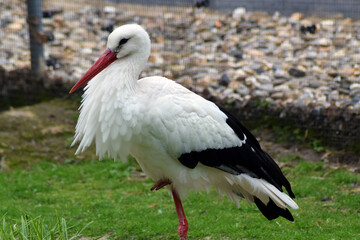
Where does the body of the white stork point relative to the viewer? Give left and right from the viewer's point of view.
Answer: facing to the left of the viewer

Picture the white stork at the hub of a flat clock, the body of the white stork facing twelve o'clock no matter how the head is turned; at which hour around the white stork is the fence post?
The fence post is roughly at 2 o'clock from the white stork.
